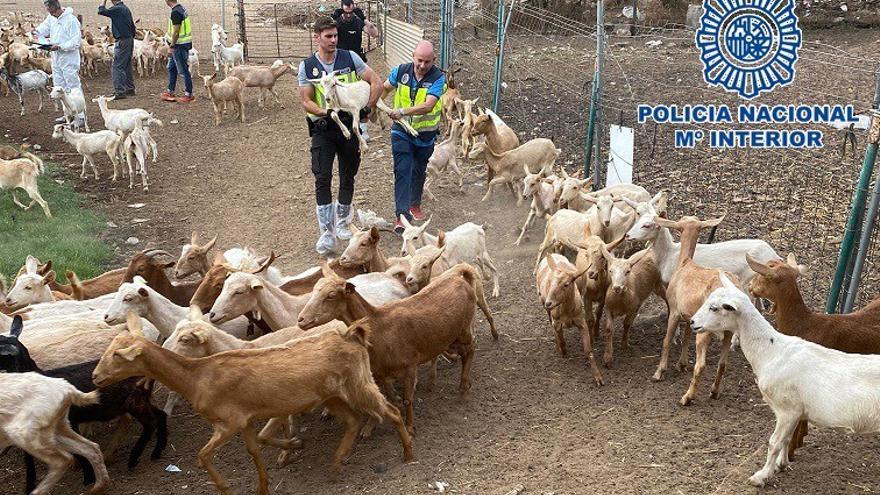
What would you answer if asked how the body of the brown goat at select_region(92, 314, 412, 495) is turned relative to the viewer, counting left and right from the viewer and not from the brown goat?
facing to the left of the viewer

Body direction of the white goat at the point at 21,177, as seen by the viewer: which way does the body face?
to the viewer's left

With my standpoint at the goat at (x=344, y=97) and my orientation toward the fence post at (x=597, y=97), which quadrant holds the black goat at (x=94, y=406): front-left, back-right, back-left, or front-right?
back-right

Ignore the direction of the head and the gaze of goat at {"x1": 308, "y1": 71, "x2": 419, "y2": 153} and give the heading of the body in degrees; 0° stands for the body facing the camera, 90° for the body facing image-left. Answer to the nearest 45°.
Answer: approximately 45°

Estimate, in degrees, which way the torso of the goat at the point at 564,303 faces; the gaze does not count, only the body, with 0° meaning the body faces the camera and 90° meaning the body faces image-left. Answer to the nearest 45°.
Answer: approximately 0°

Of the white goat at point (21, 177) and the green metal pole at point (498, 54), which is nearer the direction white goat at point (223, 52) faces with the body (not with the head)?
the white goat

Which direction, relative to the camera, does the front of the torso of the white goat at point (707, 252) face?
to the viewer's left

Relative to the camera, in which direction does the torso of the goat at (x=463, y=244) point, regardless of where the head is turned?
to the viewer's left

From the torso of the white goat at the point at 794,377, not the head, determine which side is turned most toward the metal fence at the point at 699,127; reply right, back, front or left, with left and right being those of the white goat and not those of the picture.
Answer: right

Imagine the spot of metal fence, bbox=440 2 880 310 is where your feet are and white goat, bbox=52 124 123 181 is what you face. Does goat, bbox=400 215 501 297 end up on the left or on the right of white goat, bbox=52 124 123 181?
left

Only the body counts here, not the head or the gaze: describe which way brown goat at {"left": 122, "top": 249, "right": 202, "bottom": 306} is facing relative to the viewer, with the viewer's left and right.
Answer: facing to the left of the viewer
